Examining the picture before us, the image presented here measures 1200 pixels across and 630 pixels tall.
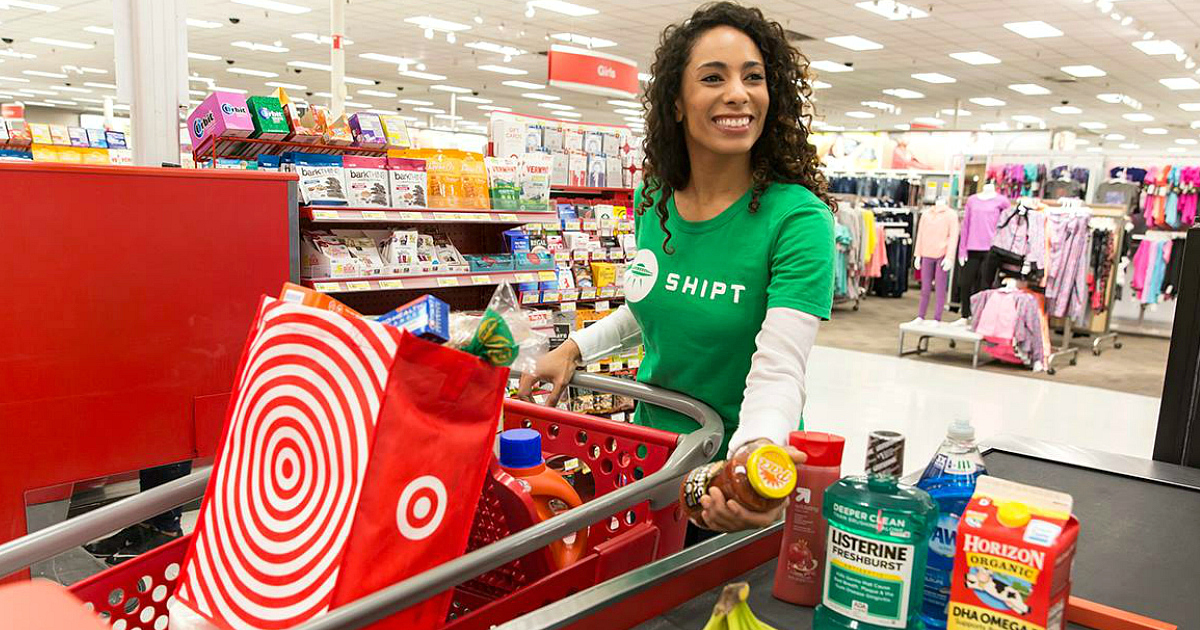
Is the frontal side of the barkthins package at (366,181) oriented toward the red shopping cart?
yes

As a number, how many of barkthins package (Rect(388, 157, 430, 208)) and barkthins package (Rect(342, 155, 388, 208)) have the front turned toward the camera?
2

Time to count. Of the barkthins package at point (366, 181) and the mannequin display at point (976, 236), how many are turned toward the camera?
2

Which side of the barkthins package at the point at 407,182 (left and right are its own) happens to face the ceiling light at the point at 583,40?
back

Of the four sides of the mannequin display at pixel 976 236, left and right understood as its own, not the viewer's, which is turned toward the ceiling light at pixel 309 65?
right

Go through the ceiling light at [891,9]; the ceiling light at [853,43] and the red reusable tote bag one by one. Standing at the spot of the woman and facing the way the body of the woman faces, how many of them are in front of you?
1

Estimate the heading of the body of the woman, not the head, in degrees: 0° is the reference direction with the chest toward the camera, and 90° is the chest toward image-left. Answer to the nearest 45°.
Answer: approximately 45°

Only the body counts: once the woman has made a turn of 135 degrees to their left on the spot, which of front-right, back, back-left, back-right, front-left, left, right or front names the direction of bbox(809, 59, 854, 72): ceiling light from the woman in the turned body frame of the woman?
left

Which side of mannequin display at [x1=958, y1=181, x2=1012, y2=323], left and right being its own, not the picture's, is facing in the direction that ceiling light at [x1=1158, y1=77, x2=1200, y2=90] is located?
back

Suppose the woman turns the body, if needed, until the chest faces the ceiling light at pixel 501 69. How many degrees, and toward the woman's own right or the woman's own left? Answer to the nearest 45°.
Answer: approximately 135° to the woman's own right

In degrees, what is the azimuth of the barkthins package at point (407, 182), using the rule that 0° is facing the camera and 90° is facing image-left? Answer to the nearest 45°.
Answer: approximately 0°

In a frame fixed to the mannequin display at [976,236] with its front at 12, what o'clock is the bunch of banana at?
The bunch of banana is roughly at 12 o'clock from the mannequin display.
